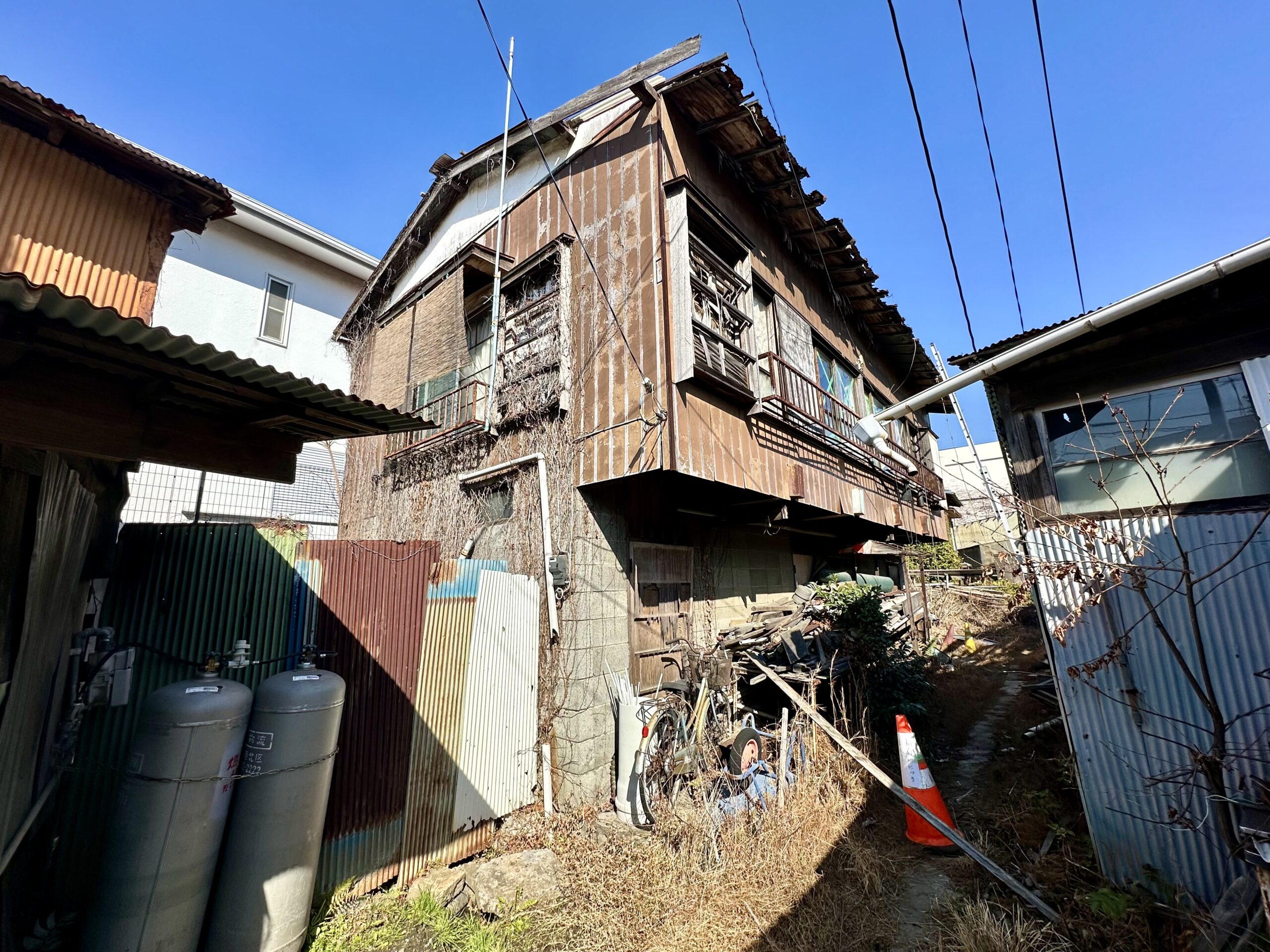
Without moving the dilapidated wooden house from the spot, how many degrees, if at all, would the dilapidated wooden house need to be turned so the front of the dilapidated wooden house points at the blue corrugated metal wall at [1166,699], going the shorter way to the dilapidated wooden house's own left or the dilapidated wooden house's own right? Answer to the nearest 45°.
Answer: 0° — it already faces it

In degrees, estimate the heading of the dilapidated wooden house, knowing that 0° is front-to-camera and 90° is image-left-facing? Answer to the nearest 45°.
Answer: approximately 315°

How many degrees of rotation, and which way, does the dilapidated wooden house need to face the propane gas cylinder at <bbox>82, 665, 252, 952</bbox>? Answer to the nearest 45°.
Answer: approximately 90° to its right

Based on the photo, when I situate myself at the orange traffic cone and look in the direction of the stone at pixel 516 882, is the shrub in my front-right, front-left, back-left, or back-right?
back-right

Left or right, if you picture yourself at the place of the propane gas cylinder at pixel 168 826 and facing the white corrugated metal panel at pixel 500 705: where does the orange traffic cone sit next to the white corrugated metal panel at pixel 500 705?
right
